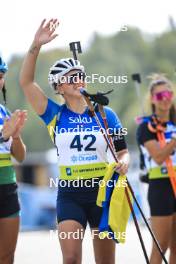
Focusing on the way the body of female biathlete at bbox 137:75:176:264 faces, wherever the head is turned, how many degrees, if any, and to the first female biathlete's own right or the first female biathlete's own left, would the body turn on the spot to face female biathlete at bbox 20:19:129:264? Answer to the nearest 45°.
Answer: approximately 45° to the first female biathlete's own right

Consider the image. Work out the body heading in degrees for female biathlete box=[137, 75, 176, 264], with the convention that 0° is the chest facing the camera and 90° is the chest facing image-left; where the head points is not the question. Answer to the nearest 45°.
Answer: approximately 0°

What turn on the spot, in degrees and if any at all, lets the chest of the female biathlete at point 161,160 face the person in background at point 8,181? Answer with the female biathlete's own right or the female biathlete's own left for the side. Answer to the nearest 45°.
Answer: approximately 45° to the female biathlete's own right

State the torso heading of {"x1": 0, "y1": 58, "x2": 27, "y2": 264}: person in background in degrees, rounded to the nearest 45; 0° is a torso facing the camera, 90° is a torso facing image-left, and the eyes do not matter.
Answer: approximately 315°

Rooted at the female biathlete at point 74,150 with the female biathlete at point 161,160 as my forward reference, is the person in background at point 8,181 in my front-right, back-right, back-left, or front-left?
back-left

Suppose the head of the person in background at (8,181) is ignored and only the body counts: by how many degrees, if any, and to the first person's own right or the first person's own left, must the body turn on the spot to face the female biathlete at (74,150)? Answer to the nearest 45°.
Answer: approximately 45° to the first person's own left
